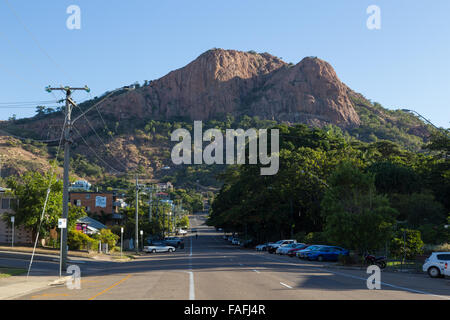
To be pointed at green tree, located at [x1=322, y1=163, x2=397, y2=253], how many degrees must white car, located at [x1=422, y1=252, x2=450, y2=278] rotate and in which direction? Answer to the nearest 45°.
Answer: approximately 135° to its left

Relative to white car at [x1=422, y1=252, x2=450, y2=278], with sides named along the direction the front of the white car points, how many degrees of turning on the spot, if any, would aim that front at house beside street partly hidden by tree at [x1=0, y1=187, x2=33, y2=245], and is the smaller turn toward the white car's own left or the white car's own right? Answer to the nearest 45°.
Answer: approximately 180°
